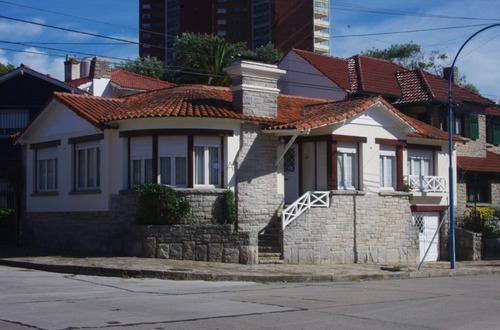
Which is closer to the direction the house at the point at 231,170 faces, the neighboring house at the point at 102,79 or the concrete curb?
the concrete curb

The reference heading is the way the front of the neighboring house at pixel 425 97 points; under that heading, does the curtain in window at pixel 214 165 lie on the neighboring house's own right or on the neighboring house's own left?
on the neighboring house's own right

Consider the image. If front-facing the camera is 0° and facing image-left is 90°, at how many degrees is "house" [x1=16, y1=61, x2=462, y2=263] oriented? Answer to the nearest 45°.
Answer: approximately 0°

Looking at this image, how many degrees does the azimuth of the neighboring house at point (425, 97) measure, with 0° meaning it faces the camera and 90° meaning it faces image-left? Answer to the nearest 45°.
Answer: approximately 315°

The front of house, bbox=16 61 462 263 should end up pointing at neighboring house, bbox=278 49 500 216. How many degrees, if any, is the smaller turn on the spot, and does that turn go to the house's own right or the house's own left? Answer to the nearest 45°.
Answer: approximately 135° to the house's own left

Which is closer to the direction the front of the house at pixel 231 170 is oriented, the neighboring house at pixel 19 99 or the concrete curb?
the concrete curb

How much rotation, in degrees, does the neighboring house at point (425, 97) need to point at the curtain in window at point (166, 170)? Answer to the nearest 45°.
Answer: approximately 90° to its right

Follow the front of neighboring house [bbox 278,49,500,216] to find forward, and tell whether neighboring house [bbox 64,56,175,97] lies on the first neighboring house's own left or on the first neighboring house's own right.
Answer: on the first neighboring house's own right
